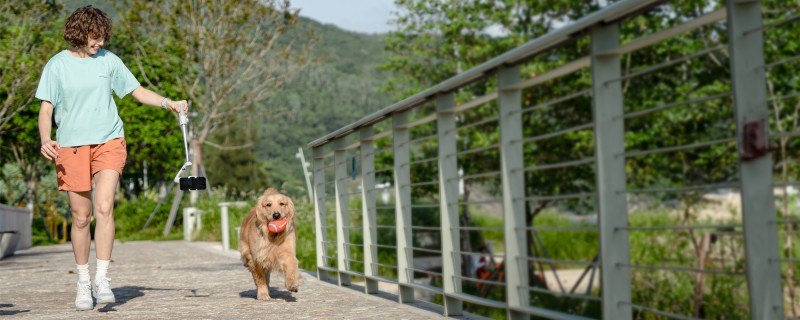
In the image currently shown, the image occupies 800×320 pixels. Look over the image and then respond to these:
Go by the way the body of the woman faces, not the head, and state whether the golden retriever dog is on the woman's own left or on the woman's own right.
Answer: on the woman's own left

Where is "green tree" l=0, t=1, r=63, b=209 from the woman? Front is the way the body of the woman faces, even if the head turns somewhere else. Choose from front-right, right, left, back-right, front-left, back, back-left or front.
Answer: back

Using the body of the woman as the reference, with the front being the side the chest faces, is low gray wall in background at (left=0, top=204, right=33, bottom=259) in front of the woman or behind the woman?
behind

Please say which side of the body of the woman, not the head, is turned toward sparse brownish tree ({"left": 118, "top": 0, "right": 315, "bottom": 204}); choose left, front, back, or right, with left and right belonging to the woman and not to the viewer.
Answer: back

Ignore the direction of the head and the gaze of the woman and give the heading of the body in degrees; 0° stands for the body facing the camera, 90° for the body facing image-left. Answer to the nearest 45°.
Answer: approximately 0°

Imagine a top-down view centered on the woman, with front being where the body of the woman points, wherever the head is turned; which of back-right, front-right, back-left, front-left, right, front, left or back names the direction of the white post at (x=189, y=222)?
back
